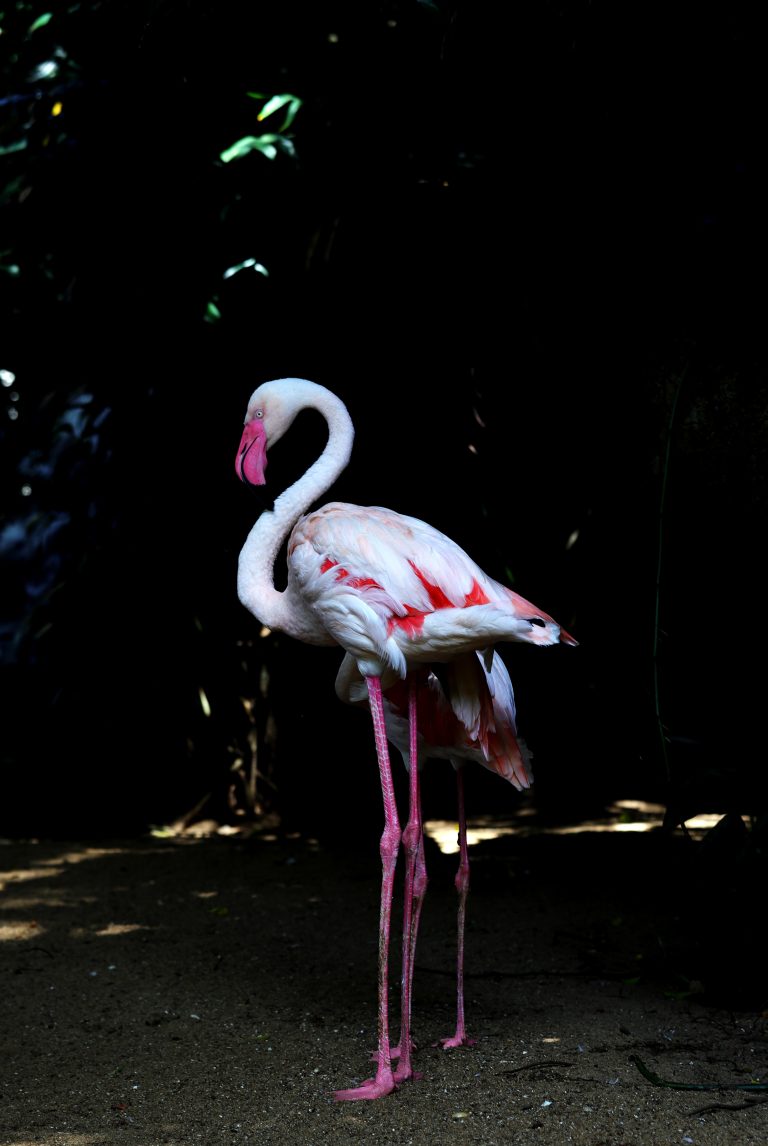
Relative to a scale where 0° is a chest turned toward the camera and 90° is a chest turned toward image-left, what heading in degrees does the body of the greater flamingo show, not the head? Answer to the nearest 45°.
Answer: approximately 90°

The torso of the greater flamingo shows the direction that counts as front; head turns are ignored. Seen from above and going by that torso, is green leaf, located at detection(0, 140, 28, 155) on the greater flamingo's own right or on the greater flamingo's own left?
on the greater flamingo's own right

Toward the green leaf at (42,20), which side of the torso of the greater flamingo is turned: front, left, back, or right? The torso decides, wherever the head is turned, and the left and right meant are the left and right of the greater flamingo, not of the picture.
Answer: right

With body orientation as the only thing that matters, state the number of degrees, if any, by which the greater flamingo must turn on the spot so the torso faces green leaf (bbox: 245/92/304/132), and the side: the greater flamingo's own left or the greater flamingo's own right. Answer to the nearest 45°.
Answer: approximately 90° to the greater flamingo's own right

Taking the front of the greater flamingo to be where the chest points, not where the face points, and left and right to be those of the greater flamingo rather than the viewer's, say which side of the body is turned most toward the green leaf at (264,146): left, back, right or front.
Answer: right

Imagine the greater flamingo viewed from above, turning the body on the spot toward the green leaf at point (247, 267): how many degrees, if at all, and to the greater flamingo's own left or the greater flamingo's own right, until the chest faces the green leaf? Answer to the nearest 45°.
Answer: approximately 90° to the greater flamingo's own right
